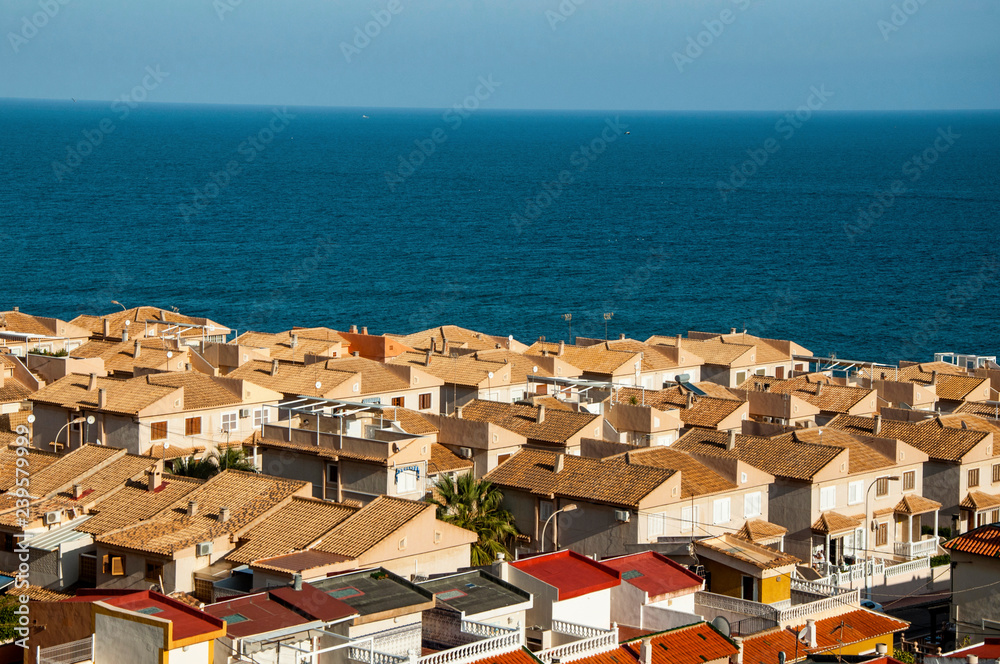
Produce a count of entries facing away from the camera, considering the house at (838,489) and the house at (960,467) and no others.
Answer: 0

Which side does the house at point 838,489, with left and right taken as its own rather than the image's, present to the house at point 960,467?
left

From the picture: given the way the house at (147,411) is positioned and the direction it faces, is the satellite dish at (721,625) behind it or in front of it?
in front

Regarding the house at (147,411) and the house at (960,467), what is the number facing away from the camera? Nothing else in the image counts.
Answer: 0

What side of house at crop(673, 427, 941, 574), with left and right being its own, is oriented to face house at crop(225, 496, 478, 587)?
right

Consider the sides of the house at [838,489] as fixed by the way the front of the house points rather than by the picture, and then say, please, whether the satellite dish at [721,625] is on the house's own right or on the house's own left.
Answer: on the house's own right

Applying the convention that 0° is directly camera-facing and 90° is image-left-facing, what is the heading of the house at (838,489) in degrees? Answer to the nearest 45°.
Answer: approximately 315°

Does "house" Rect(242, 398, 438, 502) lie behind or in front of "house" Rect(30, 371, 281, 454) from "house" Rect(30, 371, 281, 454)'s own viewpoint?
in front

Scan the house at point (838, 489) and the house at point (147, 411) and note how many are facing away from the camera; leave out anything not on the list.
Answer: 0

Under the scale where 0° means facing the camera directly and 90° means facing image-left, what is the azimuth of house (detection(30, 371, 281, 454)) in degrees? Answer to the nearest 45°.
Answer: approximately 315°
